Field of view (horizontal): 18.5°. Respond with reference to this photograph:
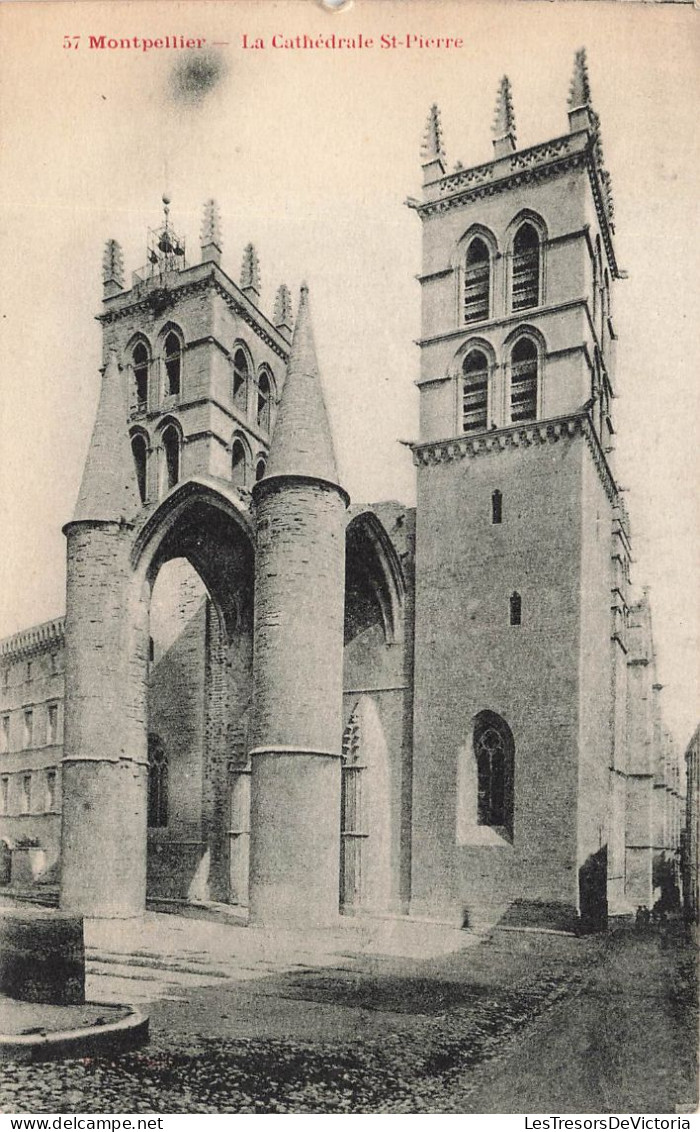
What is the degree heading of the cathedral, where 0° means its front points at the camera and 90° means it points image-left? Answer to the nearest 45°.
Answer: approximately 45°

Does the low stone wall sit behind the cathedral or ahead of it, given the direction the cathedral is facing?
ahead
